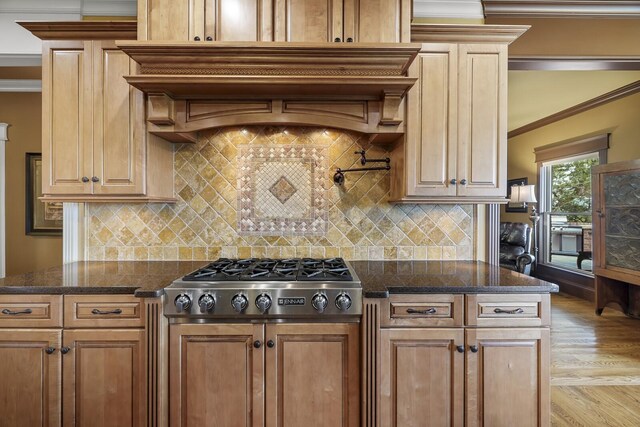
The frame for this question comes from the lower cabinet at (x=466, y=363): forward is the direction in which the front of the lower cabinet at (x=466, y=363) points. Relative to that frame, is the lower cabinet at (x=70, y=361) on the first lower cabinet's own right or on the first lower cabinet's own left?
on the first lower cabinet's own right

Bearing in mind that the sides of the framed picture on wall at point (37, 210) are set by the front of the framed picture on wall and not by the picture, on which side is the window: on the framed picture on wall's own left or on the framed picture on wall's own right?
on the framed picture on wall's own left

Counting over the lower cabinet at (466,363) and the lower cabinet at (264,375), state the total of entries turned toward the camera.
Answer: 2

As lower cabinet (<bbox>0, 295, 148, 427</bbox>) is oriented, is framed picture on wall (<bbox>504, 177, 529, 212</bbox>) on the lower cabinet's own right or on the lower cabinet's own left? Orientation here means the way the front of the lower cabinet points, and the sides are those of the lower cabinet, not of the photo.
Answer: on the lower cabinet's own left

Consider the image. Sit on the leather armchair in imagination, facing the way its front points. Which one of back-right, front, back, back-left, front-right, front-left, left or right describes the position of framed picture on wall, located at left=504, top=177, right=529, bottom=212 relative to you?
back-right
